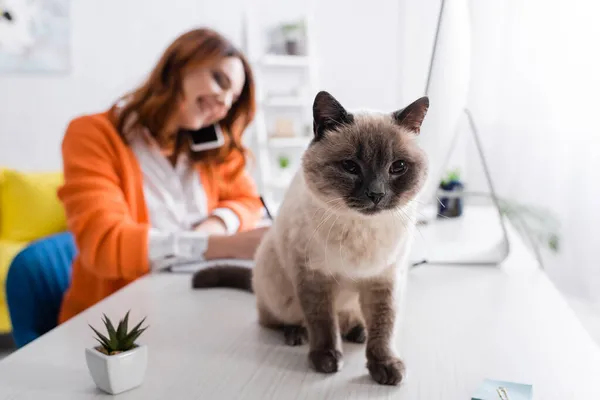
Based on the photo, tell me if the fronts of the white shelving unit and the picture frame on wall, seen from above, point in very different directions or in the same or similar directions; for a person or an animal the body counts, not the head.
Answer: same or similar directions

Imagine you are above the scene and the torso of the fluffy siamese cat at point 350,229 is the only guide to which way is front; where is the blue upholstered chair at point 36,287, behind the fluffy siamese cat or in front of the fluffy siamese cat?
behind

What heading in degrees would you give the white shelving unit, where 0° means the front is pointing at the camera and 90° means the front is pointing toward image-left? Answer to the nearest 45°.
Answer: approximately 0°

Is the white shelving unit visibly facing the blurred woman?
yes

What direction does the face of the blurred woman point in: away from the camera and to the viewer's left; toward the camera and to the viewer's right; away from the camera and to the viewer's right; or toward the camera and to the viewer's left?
toward the camera and to the viewer's right

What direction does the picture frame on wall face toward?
toward the camera

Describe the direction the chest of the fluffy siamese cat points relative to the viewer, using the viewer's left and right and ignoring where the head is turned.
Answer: facing the viewer and to the right of the viewer

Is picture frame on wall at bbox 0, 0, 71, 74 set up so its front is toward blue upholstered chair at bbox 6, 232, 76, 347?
yes

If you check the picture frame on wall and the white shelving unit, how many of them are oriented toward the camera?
2

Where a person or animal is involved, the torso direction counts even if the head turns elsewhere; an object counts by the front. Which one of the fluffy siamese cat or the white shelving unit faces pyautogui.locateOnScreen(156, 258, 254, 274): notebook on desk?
the white shelving unit

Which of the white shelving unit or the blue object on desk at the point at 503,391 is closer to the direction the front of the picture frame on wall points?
the blue object on desk

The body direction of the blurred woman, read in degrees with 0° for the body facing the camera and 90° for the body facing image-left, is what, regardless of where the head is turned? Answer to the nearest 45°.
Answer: approximately 315°

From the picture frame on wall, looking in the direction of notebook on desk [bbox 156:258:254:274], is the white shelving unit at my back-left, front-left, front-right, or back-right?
front-left

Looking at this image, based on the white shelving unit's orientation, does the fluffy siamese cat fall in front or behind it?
in front
